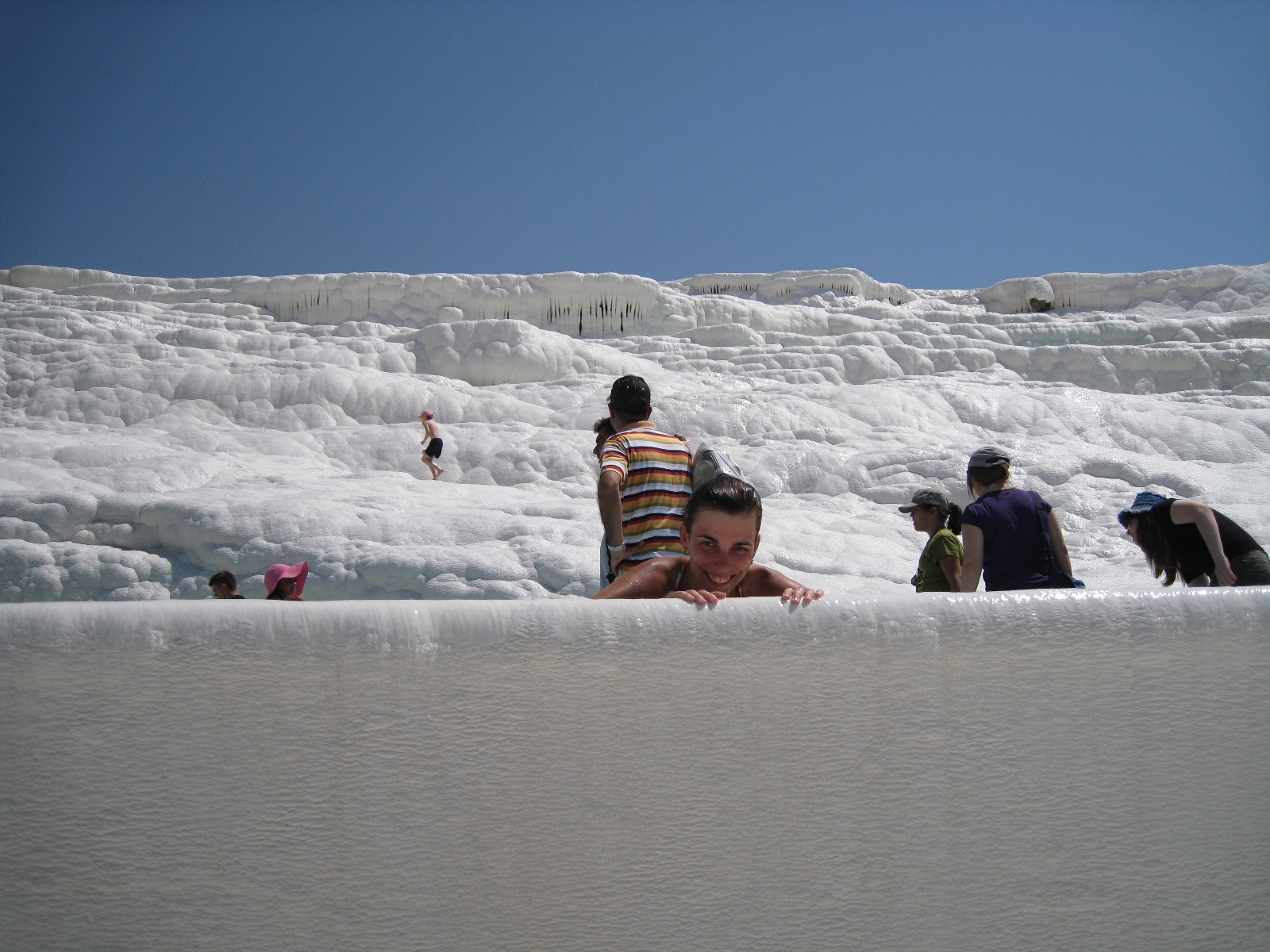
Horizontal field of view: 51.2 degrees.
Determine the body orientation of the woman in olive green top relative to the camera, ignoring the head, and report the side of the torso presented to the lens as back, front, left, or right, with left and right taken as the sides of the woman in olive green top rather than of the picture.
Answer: left

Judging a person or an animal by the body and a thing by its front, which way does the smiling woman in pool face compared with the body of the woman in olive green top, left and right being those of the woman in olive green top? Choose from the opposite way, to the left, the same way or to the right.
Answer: to the left

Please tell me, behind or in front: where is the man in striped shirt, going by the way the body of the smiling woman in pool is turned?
behind

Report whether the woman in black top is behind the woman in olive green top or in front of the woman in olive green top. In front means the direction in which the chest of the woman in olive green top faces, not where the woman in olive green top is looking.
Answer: behind

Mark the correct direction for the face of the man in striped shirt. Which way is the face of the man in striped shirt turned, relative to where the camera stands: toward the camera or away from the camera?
away from the camera

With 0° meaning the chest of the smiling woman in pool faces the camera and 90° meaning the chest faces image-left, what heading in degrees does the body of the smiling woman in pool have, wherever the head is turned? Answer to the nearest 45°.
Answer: approximately 0°

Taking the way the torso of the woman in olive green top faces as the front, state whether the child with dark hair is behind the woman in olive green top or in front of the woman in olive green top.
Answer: in front

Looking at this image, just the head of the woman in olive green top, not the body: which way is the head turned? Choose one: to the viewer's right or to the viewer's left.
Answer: to the viewer's left

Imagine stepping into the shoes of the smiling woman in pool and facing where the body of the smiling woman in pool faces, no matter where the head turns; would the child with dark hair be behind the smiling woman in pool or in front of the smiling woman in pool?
behind
